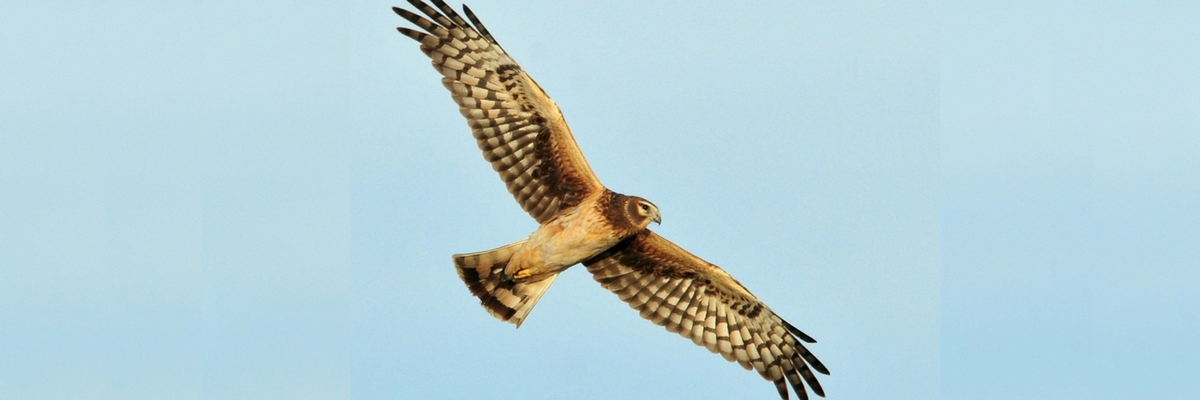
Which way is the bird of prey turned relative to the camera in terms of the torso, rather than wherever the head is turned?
to the viewer's right
